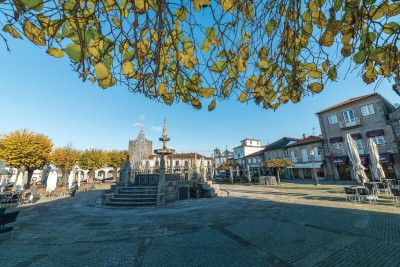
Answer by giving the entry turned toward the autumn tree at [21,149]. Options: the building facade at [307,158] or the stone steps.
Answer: the building facade

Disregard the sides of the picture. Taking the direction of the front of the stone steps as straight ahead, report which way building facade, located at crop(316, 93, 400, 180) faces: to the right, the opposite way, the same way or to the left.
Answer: to the right

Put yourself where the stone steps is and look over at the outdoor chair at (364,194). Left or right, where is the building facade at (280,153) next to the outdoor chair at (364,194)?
left

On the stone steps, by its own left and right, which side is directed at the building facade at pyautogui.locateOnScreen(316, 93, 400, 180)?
left

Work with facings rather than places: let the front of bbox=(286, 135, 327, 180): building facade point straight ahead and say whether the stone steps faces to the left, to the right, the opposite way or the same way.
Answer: to the left

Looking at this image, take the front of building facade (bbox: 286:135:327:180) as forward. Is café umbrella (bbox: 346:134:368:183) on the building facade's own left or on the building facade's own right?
on the building facade's own left

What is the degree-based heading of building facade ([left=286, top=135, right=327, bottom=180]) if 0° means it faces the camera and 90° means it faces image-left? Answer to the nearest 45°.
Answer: approximately 45°

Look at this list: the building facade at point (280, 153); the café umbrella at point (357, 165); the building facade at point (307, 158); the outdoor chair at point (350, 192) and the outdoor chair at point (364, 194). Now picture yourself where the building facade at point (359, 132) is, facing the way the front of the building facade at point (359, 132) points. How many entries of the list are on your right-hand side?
2
